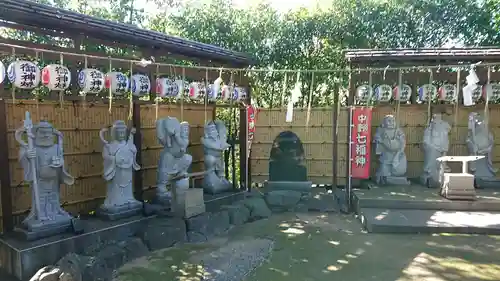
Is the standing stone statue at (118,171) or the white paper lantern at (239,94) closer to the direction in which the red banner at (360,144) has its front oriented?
the standing stone statue

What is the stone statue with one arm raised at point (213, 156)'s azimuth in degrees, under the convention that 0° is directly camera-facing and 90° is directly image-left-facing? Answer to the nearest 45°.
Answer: approximately 315°

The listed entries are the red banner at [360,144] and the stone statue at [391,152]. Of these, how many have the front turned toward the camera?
2

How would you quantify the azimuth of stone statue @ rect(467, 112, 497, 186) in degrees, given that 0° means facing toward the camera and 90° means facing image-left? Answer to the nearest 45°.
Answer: approximately 45°

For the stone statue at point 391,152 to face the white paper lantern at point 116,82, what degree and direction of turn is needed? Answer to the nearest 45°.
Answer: approximately 45° to its right

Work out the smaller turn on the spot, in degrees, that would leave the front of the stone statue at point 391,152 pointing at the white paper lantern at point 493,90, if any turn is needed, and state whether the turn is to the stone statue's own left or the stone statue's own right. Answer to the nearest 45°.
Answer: approximately 90° to the stone statue's own left

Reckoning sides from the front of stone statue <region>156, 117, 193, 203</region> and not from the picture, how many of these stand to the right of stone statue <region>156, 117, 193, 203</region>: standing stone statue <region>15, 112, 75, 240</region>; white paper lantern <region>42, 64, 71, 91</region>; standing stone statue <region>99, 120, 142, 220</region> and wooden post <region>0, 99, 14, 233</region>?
4

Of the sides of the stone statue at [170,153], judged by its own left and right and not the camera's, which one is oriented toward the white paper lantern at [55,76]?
right
